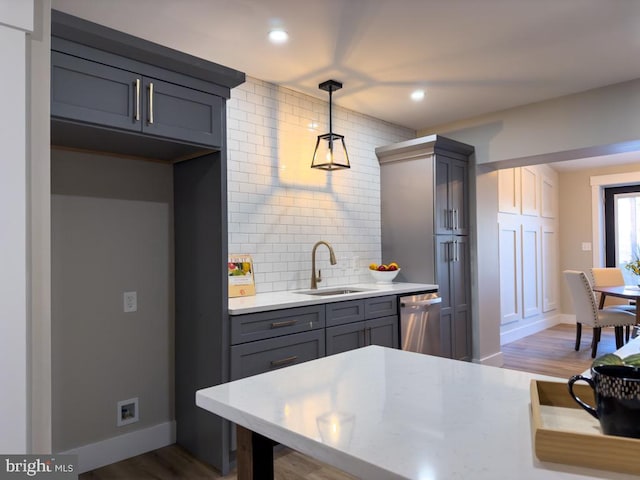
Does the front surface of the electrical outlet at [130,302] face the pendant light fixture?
no

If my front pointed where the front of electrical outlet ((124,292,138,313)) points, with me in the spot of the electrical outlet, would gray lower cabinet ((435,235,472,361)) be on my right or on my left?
on my left

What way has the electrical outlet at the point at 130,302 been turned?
toward the camera

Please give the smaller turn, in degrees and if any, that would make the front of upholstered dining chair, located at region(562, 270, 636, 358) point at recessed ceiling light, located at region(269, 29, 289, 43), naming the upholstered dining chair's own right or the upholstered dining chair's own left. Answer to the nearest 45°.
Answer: approximately 180°

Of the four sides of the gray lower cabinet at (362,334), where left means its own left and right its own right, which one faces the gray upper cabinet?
right

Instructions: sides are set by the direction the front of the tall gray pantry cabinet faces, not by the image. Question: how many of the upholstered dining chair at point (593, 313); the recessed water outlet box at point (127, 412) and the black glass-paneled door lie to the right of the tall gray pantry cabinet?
1

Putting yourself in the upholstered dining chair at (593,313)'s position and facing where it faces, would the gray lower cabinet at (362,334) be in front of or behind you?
behind

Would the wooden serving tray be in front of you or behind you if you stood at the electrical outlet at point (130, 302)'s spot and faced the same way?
in front

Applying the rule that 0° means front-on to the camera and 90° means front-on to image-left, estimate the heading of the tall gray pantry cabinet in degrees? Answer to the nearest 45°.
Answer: approximately 315°

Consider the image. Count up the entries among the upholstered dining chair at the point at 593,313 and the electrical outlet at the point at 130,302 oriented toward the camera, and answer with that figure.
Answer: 1

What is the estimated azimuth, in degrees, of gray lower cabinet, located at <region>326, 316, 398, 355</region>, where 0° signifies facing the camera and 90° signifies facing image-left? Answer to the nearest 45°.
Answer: approximately 315°

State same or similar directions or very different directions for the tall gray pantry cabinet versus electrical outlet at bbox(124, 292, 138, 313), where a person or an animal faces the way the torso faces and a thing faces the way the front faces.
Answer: same or similar directions

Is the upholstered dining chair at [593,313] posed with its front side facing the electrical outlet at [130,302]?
no

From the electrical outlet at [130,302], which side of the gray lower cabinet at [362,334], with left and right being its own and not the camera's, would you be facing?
right

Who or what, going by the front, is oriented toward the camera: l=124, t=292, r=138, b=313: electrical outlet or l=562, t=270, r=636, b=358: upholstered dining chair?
the electrical outlet

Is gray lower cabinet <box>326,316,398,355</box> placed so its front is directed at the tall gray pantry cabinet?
no

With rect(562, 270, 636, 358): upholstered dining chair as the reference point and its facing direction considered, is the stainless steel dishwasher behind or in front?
behind
